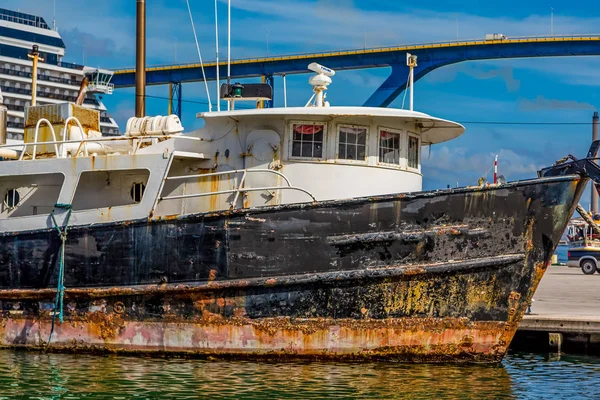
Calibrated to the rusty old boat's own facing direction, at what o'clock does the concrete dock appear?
The concrete dock is roughly at 11 o'clock from the rusty old boat.

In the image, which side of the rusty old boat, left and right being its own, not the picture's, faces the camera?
right
